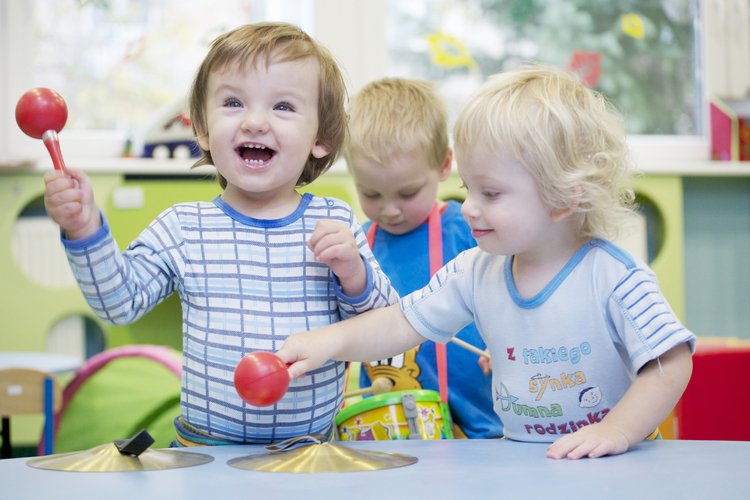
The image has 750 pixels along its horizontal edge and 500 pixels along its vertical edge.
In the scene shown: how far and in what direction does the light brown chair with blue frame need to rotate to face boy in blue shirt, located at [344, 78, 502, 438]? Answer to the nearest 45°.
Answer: approximately 135° to its right

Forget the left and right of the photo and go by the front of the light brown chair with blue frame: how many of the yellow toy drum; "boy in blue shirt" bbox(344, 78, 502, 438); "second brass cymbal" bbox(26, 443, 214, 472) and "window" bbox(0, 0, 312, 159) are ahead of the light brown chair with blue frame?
1

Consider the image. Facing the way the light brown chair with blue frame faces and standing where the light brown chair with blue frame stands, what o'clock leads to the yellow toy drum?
The yellow toy drum is roughly at 5 o'clock from the light brown chair with blue frame.

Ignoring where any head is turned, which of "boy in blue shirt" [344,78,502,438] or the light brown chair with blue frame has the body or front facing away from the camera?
the light brown chair with blue frame

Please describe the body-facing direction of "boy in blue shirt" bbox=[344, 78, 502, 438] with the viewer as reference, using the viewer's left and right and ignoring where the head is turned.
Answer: facing the viewer and to the left of the viewer

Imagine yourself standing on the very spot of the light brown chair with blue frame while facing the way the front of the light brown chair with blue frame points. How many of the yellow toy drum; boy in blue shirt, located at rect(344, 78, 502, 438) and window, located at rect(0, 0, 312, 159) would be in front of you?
1

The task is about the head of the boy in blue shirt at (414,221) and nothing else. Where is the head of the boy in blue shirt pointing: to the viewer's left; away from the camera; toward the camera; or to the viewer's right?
toward the camera

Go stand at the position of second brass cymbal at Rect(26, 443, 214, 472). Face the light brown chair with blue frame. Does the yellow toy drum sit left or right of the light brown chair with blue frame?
right

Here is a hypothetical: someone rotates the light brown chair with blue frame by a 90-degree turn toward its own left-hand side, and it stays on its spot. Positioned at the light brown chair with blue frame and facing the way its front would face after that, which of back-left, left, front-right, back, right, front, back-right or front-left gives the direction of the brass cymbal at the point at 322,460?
left

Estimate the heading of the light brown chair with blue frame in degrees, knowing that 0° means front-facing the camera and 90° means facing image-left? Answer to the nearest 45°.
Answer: approximately 180°
